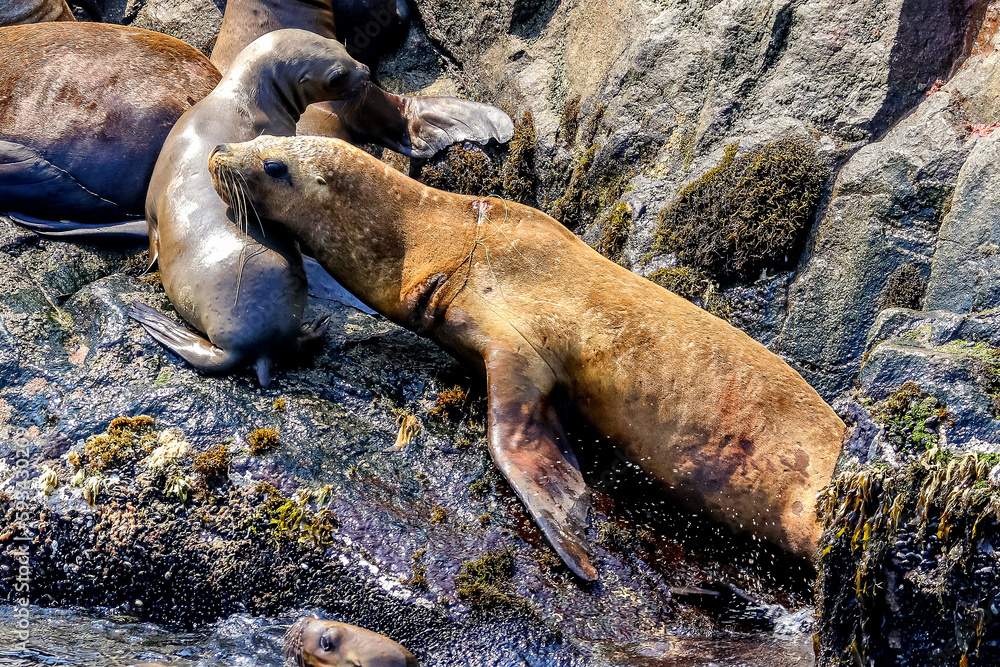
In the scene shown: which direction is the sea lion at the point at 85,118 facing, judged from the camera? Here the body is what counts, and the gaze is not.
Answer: to the viewer's left

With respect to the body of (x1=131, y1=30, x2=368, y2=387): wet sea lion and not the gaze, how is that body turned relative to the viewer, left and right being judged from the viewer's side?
facing away from the viewer and to the right of the viewer

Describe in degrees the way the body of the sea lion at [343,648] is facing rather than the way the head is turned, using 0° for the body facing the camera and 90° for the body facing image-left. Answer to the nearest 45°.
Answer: approximately 90°

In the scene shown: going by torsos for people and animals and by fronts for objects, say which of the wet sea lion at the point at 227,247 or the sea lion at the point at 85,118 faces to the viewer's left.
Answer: the sea lion

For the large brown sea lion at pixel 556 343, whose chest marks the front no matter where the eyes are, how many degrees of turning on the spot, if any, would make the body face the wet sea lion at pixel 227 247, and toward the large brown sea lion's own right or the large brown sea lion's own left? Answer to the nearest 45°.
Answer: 0° — it already faces it

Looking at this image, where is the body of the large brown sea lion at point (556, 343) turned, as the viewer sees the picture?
to the viewer's left
